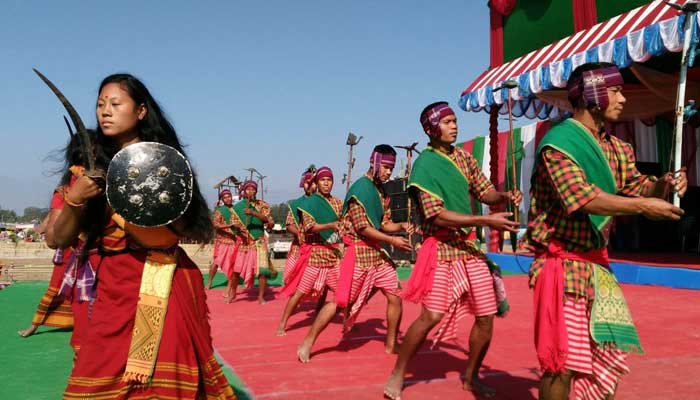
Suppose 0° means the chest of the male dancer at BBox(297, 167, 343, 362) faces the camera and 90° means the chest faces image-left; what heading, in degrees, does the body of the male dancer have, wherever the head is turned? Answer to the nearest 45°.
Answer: approximately 315°

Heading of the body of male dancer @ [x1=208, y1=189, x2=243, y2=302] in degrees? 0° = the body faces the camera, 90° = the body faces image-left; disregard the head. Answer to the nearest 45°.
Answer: approximately 315°

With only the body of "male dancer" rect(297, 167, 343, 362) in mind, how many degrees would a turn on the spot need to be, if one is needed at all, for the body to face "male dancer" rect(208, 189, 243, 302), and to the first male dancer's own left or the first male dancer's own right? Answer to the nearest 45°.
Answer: approximately 180°

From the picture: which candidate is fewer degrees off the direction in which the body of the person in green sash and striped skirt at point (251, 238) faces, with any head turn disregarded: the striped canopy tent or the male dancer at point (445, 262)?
the male dancer

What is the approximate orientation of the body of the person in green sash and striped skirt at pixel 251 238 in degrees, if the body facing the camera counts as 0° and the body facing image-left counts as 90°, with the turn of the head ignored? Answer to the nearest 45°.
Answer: approximately 0°

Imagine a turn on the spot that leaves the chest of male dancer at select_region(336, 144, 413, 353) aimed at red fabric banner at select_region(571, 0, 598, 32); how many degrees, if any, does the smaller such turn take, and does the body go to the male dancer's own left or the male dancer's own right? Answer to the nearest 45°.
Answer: approximately 90° to the male dancer's own left

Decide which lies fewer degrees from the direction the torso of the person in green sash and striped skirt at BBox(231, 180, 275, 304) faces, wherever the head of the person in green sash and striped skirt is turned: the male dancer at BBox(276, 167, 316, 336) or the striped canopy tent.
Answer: the male dancer

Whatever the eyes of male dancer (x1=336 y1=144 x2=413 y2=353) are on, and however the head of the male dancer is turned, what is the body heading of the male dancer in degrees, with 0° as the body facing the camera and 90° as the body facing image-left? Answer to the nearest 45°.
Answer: approximately 315°

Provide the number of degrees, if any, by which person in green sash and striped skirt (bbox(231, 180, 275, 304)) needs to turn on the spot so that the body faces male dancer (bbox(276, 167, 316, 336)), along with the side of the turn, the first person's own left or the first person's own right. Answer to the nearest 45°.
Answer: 0° — they already face them

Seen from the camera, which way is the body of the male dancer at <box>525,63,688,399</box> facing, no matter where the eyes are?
to the viewer's right

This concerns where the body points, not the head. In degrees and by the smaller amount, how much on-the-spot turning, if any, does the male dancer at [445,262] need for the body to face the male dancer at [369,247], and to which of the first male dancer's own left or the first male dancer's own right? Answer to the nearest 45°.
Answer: approximately 180°
